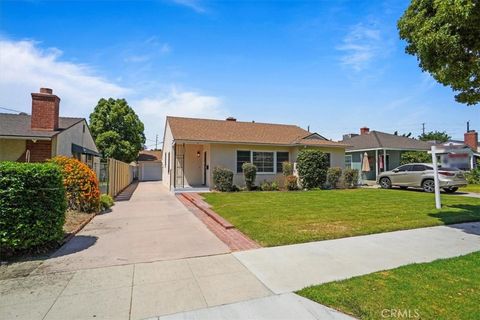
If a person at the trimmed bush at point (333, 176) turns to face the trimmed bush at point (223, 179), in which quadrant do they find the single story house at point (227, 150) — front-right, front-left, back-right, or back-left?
front-right

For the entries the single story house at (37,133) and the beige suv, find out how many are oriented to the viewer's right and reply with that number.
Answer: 0

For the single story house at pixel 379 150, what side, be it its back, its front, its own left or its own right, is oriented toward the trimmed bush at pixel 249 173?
right

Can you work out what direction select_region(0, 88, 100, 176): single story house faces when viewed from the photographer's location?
facing the viewer and to the left of the viewer

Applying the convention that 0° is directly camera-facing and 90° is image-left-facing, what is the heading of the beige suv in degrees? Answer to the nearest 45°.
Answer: approximately 135°

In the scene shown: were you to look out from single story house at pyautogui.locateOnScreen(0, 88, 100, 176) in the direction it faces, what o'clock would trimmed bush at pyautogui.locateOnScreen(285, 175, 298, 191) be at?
The trimmed bush is roughly at 8 o'clock from the single story house.

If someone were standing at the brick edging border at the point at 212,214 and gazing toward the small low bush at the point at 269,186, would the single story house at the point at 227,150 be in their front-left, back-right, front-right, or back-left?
front-left

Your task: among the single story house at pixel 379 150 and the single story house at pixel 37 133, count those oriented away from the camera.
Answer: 0

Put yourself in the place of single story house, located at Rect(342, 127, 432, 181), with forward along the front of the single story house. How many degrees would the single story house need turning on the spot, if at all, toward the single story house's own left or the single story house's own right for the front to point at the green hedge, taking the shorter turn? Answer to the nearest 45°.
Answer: approximately 45° to the single story house's own right

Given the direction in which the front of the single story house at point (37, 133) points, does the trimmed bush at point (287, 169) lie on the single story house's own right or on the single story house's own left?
on the single story house's own left

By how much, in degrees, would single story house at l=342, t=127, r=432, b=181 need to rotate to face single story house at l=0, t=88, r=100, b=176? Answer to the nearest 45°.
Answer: approximately 90° to its right

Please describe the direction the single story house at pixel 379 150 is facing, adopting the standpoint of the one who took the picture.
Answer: facing the viewer and to the right of the viewer

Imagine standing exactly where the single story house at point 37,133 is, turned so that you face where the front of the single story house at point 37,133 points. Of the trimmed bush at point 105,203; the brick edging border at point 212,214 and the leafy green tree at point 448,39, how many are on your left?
3

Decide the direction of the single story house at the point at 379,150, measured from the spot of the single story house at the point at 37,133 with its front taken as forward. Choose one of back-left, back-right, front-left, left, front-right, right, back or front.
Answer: back-left
